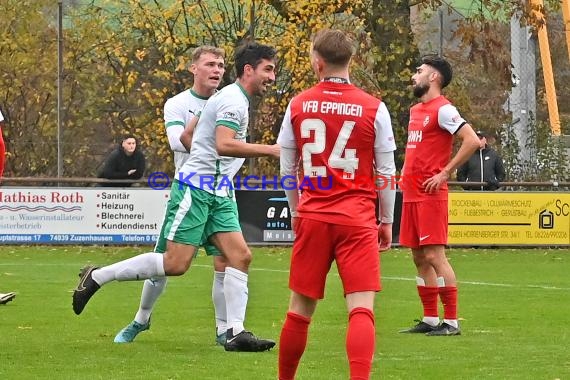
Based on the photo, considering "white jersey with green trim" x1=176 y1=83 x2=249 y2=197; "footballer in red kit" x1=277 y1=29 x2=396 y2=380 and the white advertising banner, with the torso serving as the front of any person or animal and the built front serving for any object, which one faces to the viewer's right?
the white jersey with green trim

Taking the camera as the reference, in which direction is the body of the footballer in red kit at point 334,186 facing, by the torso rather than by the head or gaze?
away from the camera

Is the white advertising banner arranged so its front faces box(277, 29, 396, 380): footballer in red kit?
yes

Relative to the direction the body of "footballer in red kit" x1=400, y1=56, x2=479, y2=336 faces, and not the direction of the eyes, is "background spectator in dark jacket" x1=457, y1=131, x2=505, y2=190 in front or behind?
behind

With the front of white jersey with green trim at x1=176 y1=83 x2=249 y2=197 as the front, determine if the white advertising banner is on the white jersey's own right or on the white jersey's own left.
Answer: on the white jersey's own left

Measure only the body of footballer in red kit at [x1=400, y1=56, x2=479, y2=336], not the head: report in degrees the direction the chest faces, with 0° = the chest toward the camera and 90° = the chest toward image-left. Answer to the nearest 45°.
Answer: approximately 45°

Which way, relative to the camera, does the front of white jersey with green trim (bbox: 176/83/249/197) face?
to the viewer's right

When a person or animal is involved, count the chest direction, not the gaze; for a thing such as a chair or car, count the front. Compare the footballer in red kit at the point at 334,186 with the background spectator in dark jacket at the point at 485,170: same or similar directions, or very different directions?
very different directions

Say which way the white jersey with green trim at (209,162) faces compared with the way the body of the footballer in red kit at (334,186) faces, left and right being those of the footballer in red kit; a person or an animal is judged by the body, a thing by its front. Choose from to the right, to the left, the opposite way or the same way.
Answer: to the right

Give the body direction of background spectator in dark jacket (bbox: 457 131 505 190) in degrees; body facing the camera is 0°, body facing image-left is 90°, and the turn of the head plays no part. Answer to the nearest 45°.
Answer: approximately 0°

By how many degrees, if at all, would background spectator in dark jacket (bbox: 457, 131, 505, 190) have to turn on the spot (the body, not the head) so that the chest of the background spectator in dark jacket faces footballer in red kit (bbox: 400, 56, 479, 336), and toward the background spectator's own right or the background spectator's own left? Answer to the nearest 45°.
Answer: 0° — they already face them
